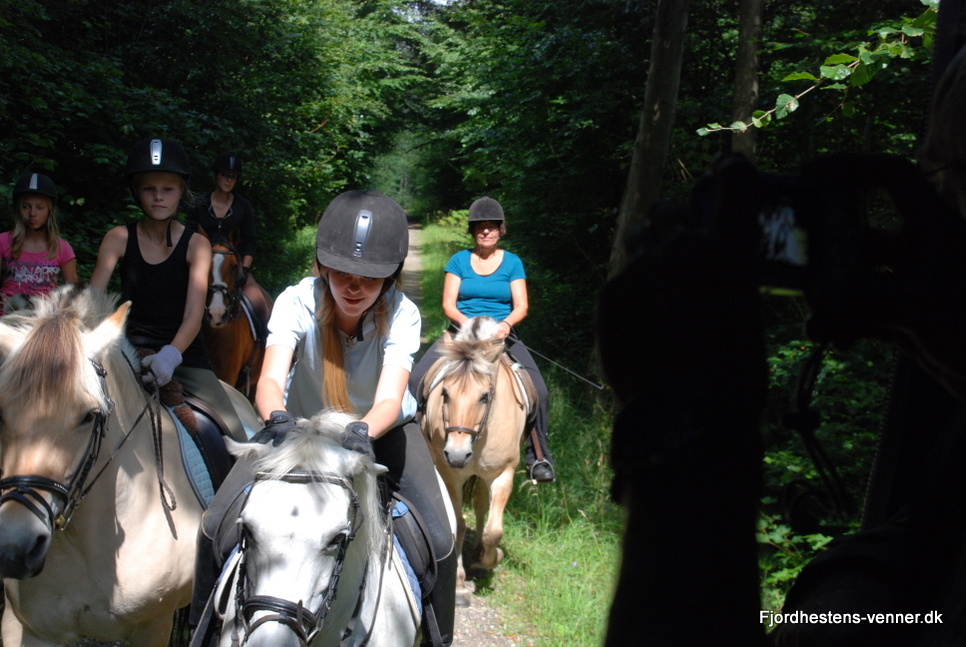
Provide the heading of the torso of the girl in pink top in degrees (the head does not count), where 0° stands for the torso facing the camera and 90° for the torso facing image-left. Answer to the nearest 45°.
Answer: approximately 0°

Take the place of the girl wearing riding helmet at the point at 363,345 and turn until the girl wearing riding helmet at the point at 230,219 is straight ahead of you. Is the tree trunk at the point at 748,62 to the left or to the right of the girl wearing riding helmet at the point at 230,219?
right

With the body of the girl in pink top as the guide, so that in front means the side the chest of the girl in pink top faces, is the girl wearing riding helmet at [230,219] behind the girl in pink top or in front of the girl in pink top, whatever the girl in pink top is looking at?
behind

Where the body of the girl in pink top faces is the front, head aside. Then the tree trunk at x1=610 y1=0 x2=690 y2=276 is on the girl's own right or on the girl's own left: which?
on the girl's own left

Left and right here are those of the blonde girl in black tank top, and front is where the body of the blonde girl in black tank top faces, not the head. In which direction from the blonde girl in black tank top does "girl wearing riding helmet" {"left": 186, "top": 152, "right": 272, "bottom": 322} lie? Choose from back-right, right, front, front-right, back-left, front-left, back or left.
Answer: back

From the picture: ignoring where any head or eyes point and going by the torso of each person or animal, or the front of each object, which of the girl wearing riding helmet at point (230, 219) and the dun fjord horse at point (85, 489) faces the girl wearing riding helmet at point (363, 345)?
the girl wearing riding helmet at point (230, 219)
